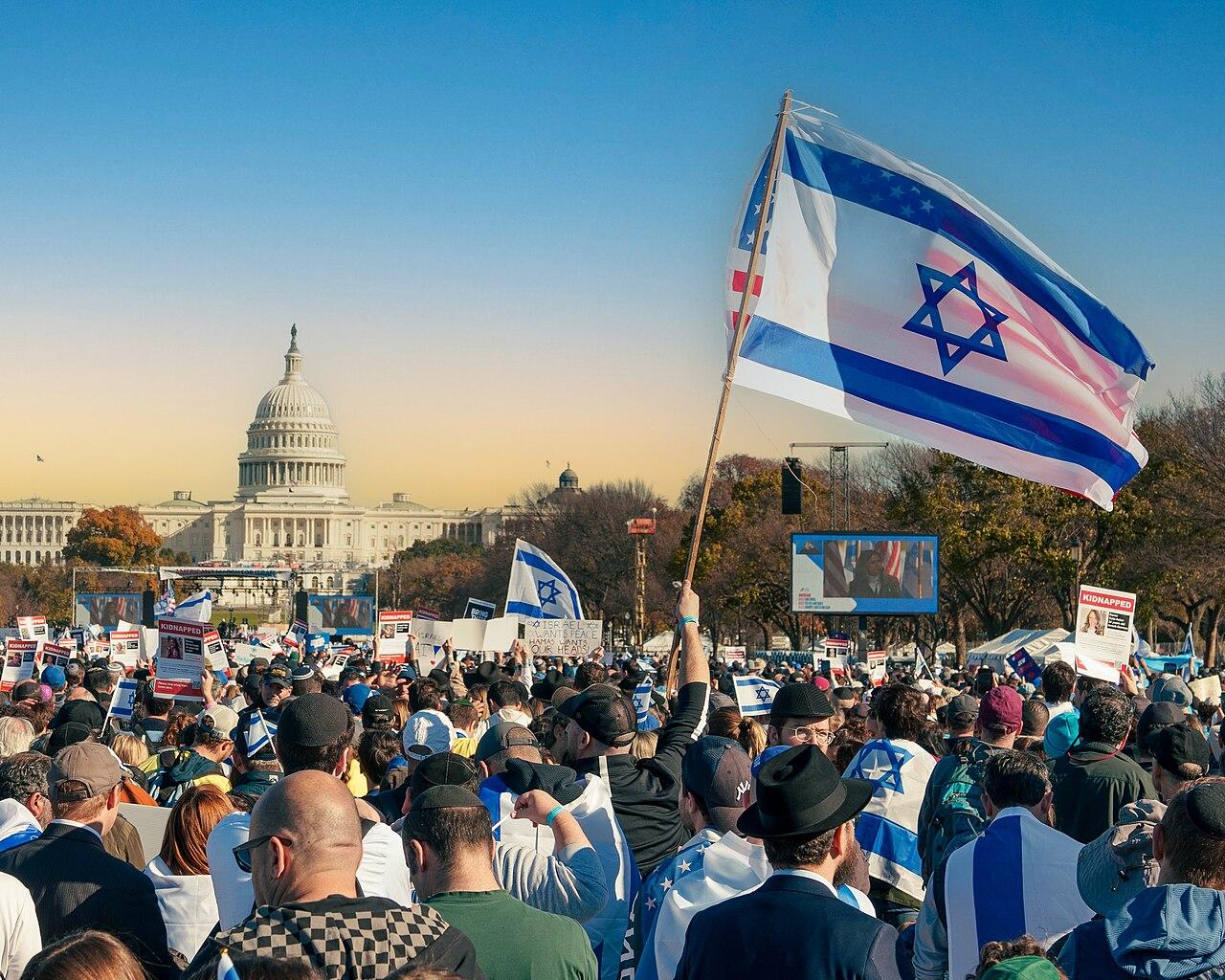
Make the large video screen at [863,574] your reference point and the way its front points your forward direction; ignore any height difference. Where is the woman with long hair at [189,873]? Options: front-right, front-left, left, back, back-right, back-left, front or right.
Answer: front

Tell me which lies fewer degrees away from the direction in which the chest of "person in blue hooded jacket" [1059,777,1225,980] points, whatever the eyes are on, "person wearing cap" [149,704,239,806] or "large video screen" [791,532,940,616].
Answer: the large video screen

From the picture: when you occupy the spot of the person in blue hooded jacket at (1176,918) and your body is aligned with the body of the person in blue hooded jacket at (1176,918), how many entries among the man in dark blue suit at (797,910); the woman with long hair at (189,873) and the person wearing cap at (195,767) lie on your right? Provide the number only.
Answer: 0

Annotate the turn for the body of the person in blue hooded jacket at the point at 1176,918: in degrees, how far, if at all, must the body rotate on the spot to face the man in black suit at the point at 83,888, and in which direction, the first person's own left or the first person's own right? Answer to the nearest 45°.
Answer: approximately 90° to the first person's own left

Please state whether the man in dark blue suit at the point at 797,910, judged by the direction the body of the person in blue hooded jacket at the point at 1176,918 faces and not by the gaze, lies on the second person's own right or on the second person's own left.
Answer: on the second person's own left

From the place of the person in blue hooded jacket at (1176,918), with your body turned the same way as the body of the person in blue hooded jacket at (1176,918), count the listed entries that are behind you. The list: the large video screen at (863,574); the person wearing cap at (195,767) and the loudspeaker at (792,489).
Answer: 0

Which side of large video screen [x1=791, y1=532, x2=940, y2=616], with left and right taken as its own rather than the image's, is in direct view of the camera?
front

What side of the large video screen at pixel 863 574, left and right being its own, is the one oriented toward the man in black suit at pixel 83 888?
front

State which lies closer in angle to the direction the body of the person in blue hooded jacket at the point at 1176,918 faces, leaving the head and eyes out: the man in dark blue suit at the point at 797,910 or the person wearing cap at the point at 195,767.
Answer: the person wearing cap

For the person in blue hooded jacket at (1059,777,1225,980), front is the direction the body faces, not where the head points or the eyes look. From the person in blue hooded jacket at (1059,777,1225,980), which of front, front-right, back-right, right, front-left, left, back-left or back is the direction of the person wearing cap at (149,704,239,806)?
front-left

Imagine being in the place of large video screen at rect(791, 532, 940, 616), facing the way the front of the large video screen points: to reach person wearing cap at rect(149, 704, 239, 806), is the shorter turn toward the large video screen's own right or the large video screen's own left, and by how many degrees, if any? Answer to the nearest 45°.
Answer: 0° — it already faces them

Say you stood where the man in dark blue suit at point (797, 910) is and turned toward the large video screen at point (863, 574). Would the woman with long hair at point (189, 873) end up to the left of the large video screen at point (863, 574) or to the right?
left

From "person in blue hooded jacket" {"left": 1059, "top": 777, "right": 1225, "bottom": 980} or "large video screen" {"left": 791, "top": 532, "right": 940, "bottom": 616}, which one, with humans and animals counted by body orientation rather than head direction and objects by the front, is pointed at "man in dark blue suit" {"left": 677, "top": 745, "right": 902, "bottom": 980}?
the large video screen

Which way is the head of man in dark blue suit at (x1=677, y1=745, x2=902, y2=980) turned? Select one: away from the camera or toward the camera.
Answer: away from the camera

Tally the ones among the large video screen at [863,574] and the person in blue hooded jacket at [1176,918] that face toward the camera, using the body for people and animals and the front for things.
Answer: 1

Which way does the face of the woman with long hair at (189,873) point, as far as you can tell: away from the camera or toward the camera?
away from the camera

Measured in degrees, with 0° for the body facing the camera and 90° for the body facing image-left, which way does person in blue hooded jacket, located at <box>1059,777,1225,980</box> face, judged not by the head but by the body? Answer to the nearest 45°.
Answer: approximately 180°

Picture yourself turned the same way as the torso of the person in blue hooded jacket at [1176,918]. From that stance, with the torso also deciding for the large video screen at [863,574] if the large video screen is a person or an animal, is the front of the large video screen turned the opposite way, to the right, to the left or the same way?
the opposite way

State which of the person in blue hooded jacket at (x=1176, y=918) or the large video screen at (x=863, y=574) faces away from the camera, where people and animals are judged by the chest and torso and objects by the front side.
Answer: the person in blue hooded jacket
